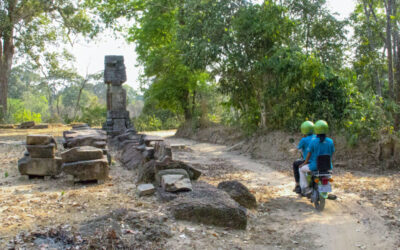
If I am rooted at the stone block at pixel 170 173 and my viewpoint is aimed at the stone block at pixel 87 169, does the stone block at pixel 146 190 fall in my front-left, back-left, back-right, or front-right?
front-left

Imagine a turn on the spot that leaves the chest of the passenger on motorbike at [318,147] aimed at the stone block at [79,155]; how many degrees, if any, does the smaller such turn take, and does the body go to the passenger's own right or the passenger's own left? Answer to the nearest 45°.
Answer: approximately 45° to the passenger's own left

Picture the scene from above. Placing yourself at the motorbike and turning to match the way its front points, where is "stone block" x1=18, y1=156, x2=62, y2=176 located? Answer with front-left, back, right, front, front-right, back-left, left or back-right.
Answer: front-left

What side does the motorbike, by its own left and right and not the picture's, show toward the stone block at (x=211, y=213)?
left

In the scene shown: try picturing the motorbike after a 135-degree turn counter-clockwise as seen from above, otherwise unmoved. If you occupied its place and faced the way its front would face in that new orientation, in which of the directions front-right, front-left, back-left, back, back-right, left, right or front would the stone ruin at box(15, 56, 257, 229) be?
right

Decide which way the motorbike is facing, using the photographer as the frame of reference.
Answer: facing away from the viewer and to the left of the viewer

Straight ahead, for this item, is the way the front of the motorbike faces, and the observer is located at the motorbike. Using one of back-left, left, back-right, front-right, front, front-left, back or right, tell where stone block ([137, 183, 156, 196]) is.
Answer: front-left

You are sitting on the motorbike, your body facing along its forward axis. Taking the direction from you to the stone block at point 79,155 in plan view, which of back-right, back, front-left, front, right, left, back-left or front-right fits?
front-left

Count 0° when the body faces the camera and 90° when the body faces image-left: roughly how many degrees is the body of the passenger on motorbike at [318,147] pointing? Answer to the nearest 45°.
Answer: approximately 135°

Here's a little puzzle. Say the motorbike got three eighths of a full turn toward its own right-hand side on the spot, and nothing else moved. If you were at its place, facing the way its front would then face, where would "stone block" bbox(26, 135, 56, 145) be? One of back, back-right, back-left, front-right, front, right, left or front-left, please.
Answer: back

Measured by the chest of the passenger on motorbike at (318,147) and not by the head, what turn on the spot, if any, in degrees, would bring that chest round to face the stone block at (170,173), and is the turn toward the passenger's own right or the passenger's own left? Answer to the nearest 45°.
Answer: approximately 45° to the passenger's own left

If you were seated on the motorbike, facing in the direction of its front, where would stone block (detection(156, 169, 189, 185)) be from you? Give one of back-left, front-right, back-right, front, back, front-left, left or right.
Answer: front-left

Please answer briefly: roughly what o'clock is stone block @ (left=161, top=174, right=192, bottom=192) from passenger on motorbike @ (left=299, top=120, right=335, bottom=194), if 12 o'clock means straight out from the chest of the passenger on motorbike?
The stone block is roughly at 10 o'clock from the passenger on motorbike.

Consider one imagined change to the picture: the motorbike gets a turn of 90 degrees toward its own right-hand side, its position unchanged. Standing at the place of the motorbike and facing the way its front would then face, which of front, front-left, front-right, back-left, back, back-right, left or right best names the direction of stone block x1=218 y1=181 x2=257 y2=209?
back-left

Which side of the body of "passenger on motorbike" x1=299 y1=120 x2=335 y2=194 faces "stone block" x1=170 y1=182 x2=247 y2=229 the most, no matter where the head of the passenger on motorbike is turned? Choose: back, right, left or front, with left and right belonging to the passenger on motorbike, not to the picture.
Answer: left

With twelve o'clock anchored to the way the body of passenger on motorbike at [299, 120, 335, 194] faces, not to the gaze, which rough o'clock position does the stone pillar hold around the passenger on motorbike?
The stone pillar is roughly at 12 o'clock from the passenger on motorbike.
